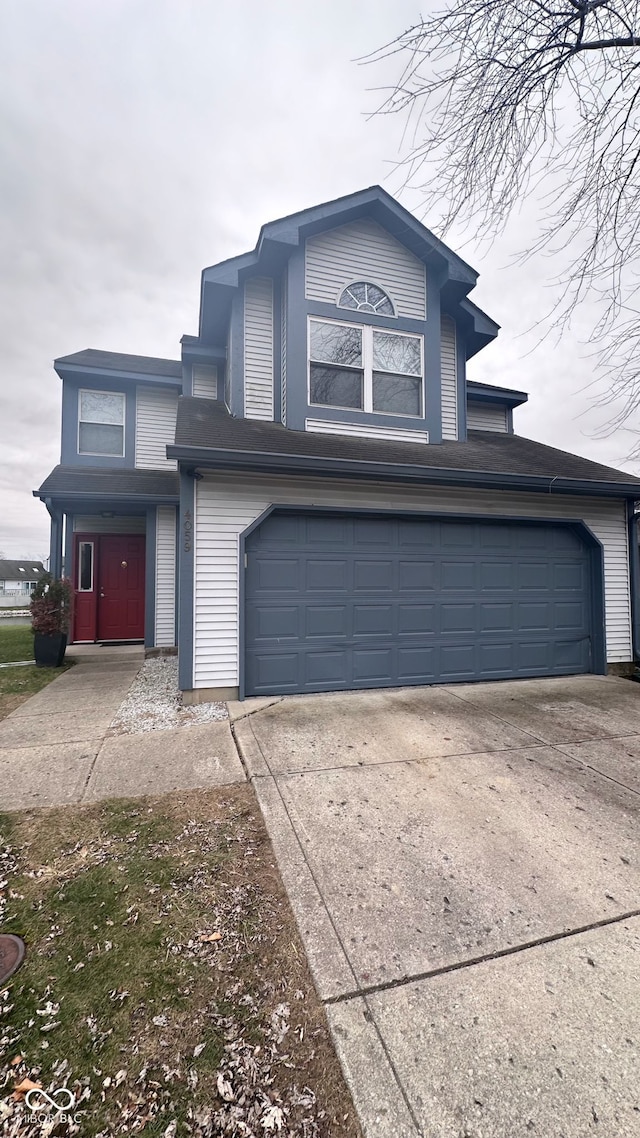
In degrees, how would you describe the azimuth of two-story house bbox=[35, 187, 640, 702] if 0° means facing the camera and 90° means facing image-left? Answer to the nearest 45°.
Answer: approximately 0°

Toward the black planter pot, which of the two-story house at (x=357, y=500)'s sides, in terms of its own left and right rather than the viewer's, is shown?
right

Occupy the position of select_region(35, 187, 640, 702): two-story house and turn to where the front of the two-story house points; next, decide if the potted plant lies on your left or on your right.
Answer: on your right

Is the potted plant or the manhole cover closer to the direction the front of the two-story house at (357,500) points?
the manhole cover

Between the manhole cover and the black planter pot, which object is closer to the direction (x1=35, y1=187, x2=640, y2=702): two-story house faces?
the manhole cover

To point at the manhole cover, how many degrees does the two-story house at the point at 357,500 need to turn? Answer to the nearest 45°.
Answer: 0° — it already faces it
